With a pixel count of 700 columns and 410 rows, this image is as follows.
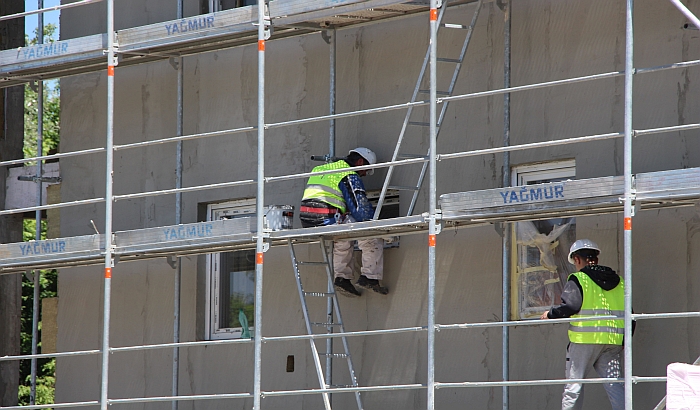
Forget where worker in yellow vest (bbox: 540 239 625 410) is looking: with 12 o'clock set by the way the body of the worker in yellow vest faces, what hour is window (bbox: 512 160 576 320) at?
The window is roughly at 1 o'clock from the worker in yellow vest.

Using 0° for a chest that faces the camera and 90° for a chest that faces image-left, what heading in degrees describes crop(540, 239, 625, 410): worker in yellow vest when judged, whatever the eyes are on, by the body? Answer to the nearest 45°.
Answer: approximately 135°

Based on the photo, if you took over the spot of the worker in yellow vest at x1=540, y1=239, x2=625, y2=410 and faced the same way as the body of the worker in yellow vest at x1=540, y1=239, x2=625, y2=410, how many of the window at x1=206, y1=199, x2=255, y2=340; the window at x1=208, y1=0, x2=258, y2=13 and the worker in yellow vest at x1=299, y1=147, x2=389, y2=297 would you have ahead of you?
3

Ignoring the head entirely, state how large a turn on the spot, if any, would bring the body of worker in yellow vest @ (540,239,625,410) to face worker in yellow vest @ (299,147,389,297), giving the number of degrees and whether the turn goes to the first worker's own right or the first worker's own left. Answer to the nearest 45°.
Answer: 0° — they already face them

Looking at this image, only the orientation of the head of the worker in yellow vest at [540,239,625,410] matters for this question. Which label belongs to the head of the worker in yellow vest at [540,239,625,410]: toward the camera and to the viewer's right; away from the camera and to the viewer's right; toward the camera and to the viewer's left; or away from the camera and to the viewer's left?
away from the camera and to the viewer's left

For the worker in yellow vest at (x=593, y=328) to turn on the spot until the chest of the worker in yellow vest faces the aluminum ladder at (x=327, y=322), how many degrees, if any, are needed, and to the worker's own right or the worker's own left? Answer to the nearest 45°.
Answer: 0° — they already face it

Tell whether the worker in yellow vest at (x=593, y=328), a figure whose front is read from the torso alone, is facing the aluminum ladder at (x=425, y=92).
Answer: yes

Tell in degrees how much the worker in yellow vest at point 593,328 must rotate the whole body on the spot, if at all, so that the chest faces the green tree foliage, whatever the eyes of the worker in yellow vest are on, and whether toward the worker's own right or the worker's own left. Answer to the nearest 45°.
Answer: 0° — they already face it
